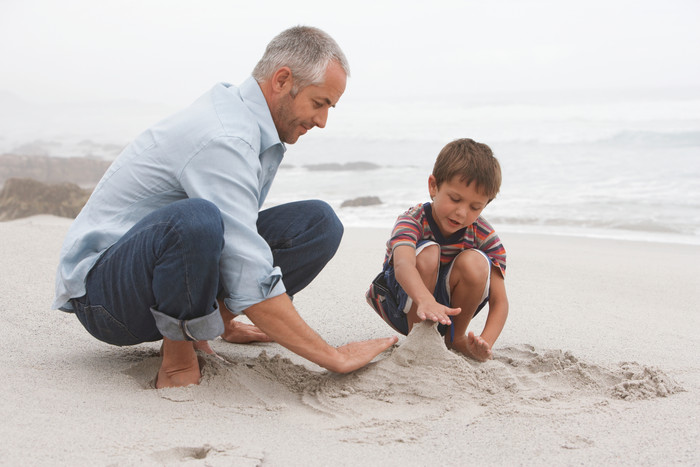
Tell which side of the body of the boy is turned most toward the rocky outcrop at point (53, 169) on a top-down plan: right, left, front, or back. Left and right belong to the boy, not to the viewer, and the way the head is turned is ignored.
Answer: back

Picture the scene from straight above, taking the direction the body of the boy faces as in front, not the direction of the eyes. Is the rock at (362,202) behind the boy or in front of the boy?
behind

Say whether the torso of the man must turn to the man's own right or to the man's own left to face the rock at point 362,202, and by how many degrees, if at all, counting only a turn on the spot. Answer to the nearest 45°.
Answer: approximately 90° to the man's own left

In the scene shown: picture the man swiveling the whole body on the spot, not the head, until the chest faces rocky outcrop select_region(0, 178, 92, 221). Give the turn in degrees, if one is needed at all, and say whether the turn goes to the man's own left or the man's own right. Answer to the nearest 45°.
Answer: approximately 90° to the man's own left

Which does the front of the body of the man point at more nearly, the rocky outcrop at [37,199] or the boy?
the boy

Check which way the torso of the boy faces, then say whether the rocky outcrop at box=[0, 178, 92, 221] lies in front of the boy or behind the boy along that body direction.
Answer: behind

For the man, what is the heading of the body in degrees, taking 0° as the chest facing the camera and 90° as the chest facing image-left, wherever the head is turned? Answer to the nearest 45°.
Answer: approximately 270°

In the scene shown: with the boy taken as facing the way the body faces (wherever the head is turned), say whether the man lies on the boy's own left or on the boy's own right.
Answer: on the boy's own right
